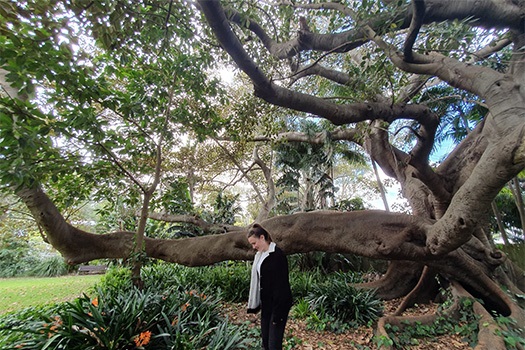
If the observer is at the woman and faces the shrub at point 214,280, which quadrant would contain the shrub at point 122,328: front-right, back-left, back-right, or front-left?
front-left

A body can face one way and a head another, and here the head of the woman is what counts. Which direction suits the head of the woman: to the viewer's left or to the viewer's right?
to the viewer's left

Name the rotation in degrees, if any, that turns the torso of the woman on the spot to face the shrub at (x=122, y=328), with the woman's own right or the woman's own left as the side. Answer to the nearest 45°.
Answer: approximately 45° to the woman's own right

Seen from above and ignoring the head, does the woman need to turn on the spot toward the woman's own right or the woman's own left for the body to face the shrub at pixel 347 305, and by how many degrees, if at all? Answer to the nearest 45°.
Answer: approximately 180°

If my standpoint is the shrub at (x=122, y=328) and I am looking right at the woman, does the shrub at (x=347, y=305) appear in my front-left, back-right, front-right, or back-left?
front-left

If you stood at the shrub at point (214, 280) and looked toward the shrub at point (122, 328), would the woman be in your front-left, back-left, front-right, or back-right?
front-left

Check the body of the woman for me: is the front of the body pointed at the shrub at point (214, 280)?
no

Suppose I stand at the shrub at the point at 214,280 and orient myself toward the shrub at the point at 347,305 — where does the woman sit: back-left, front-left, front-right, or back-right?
front-right
